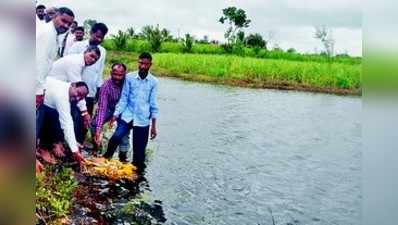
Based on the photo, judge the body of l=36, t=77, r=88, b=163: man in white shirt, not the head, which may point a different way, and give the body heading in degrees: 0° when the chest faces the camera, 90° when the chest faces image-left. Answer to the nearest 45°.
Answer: approximately 315°

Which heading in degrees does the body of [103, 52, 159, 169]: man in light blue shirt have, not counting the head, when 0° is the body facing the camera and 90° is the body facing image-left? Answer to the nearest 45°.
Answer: approximately 0°

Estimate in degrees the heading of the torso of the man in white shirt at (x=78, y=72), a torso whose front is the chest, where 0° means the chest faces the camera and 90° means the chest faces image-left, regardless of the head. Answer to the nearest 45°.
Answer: approximately 315°
